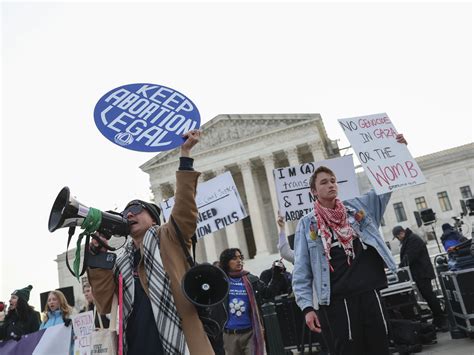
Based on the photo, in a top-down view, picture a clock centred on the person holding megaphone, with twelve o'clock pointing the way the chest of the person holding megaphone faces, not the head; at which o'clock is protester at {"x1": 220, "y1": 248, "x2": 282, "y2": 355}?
The protester is roughly at 5 o'clock from the person holding megaphone.

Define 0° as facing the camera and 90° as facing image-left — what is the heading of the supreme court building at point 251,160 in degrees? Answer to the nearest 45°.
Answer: approximately 45°

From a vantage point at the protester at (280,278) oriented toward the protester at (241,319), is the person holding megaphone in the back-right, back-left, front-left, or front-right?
front-left

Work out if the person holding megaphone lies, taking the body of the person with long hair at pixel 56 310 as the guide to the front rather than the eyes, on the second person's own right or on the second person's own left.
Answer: on the second person's own left

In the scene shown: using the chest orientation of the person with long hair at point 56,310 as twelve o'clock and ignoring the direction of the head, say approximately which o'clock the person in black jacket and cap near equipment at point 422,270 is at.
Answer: The person in black jacket and cap near equipment is roughly at 8 o'clock from the person with long hair.

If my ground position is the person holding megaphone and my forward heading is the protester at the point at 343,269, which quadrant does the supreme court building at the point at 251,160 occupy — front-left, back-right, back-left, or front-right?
front-left

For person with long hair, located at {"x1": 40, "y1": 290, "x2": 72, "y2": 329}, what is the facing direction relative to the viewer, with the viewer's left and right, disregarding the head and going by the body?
facing the viewer and to the left of the viewer

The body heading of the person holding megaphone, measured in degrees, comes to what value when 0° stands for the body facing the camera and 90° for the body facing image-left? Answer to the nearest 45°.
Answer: approximately 45°

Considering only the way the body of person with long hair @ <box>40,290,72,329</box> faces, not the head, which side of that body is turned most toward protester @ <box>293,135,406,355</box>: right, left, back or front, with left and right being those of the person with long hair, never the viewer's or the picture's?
left
